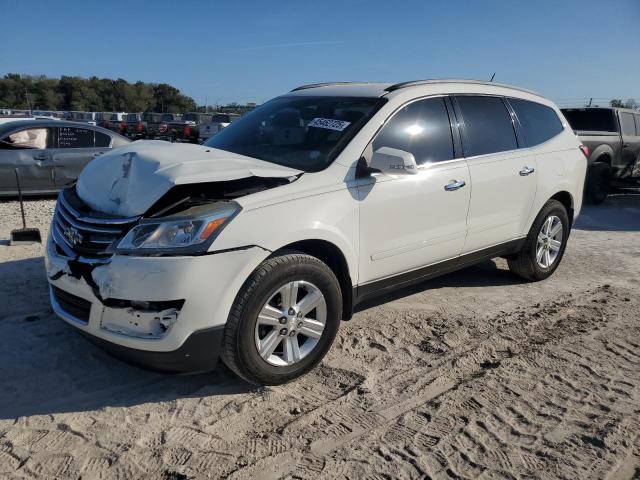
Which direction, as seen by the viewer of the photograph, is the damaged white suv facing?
facing the viewer and to the left of the viewer

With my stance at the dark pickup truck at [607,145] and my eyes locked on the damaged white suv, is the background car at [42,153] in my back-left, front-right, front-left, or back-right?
front-right

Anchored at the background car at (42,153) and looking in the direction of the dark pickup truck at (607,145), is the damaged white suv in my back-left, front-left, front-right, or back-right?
front-right

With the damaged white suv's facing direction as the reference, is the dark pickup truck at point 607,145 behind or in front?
behind

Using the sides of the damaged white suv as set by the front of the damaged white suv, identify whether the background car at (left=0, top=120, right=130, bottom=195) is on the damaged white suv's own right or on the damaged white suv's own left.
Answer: on the damaged white suv's own right
